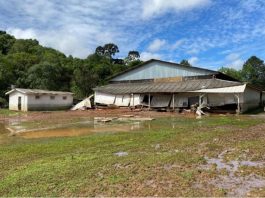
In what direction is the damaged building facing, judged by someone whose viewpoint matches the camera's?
facing the viewer

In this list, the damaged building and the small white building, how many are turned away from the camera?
0

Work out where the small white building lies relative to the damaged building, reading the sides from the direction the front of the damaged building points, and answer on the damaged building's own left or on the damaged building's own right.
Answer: on the damaged building's own right

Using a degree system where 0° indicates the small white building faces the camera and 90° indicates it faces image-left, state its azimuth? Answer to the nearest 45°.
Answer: approximately 45°

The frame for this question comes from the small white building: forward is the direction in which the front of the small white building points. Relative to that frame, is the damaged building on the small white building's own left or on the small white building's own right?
on the small white building's own left

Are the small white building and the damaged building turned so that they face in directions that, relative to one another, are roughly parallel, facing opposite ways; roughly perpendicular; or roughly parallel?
roughly parallel
